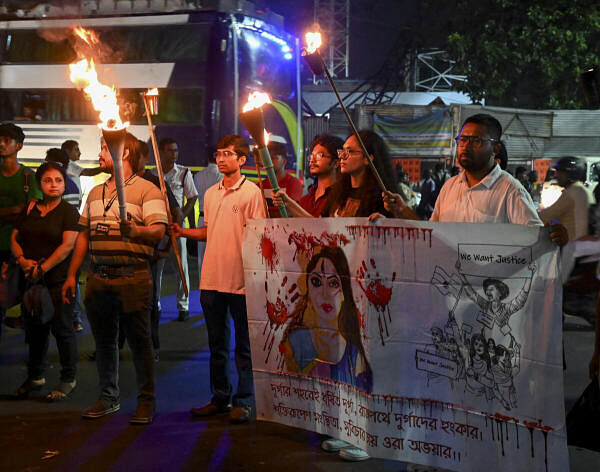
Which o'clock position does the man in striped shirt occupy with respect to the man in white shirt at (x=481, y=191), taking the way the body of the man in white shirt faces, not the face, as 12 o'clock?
The man in striped shirt is roughly at 2 o'clock from the man in white shirt.

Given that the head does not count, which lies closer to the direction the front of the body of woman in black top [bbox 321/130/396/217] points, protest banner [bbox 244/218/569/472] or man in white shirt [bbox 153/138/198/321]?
the protest banner

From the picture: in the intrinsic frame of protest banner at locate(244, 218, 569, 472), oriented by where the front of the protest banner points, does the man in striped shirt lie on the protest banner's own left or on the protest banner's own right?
on the protest banner's own right

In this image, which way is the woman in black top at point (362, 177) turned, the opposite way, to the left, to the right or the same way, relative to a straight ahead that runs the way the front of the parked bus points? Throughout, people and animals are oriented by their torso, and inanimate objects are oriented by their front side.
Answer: to the right

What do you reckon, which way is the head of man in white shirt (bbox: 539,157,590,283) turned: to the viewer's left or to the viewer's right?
to the viewer's left

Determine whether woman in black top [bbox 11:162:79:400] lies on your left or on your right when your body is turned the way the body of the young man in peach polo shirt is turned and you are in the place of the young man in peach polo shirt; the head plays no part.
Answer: on your right

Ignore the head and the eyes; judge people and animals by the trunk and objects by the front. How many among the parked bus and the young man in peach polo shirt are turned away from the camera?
0

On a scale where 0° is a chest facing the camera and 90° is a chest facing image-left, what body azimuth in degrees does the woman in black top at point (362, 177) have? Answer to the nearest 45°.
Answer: approximately 45°

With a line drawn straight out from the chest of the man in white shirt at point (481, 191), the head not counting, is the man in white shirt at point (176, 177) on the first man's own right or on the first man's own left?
on the first man's own right

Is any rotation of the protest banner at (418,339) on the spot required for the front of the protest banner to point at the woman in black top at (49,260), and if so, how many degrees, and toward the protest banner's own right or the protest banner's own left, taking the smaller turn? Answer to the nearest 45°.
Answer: approximately 90° to the protest banner's own right

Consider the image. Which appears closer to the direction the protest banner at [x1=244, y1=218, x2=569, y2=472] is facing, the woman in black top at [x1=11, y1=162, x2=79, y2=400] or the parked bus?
the woman in black top

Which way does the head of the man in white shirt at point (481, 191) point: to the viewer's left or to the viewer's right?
to the viewer's left

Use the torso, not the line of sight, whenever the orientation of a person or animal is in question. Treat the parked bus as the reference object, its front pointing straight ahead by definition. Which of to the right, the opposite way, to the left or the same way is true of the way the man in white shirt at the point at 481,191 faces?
to the right
